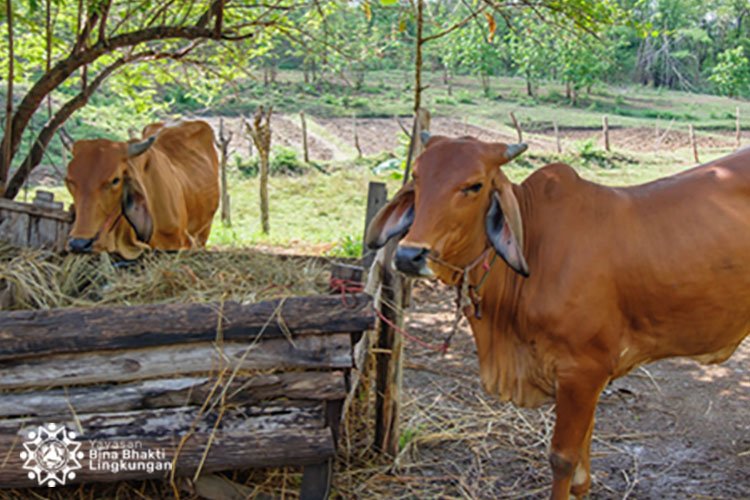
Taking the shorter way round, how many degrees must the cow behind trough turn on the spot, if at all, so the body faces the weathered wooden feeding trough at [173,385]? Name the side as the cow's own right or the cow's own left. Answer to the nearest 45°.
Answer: approximately 45° to the cow's own left

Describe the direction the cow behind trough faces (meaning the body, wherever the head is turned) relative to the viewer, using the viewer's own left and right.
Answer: facing the viewer and to the left of the viewer

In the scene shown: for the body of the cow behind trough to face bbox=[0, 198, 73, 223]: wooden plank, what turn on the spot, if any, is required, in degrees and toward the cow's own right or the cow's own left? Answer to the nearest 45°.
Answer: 0° — it already faces it

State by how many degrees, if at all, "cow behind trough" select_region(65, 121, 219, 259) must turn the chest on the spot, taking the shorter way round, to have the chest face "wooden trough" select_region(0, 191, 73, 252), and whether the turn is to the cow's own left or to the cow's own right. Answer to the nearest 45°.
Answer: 0° — it already faces it

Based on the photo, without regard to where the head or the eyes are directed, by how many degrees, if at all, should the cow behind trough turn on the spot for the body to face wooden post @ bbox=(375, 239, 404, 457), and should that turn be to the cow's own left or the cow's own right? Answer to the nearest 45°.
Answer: approximately 90° to the cow's own left

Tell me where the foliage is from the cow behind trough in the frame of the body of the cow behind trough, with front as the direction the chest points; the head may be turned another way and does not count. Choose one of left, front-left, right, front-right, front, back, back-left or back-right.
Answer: back

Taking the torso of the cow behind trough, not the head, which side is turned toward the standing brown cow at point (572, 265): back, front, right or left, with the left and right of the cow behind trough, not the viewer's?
left

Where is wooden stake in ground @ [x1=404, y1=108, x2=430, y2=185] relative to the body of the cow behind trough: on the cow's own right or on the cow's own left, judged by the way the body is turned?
on the cow's own left

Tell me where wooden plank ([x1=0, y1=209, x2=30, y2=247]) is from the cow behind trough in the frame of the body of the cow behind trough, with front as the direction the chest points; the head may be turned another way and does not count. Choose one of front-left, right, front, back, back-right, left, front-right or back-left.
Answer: front
